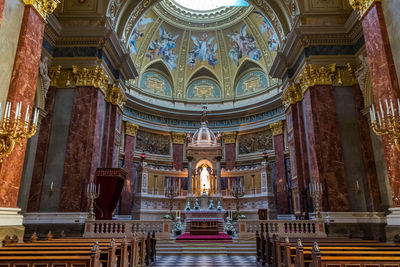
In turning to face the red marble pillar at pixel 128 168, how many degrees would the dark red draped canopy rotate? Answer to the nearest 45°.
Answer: approximately 135° to its left

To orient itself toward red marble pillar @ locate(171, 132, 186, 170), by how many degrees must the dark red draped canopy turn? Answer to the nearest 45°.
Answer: approximately 90° to its left

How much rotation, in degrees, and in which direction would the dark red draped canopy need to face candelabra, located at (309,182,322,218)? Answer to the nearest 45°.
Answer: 0° — it already faces it

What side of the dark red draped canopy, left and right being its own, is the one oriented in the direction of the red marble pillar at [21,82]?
right

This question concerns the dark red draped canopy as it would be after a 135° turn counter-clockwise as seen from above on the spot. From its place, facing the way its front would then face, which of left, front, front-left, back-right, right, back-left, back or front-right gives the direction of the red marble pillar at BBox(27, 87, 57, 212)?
left

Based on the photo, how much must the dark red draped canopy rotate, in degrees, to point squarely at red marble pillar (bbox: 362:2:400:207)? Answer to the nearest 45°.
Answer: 0° — it already faces it

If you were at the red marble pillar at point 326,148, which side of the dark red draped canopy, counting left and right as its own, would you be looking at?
front

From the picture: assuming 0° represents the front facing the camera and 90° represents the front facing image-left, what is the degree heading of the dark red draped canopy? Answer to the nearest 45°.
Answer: approximately 315°

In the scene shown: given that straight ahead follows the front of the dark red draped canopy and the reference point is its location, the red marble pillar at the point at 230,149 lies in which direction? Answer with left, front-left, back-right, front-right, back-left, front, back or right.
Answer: left
